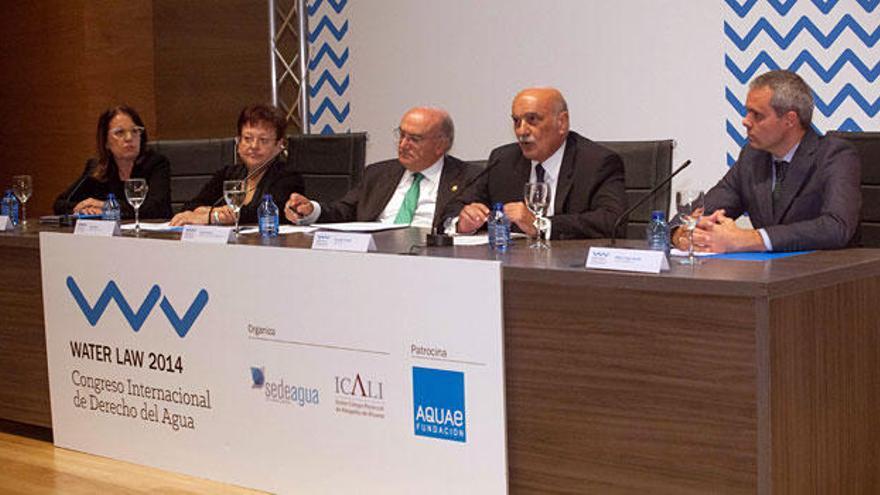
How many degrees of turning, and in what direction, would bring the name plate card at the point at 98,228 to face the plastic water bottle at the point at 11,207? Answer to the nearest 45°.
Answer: approximately 90° to its right

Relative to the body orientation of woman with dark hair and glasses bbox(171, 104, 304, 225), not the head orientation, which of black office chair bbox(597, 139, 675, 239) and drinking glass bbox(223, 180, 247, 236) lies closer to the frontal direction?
the drinking glass

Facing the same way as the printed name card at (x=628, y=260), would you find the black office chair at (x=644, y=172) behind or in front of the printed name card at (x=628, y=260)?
behind

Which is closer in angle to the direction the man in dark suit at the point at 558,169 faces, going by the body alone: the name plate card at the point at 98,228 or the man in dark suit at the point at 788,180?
the name plate card

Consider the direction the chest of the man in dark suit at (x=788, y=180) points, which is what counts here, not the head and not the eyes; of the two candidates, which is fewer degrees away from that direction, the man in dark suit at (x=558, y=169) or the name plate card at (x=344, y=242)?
the name plate card

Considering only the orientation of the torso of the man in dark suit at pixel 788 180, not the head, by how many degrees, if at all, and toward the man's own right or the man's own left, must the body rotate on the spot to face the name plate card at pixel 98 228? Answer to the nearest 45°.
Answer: approximately 45° to the man's own right

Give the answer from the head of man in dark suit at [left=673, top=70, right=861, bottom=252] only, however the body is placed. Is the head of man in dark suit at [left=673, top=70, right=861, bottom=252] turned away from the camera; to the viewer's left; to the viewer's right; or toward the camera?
to the viewer's left

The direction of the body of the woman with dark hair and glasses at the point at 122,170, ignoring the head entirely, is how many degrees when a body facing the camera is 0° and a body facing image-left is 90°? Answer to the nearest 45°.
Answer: approximately 0°

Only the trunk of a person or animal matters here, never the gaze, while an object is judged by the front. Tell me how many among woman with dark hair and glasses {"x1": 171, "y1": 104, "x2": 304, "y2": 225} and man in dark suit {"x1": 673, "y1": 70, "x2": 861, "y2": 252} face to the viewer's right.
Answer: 0

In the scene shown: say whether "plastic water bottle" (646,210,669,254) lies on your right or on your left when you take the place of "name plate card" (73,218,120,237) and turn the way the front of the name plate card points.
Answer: on your left
